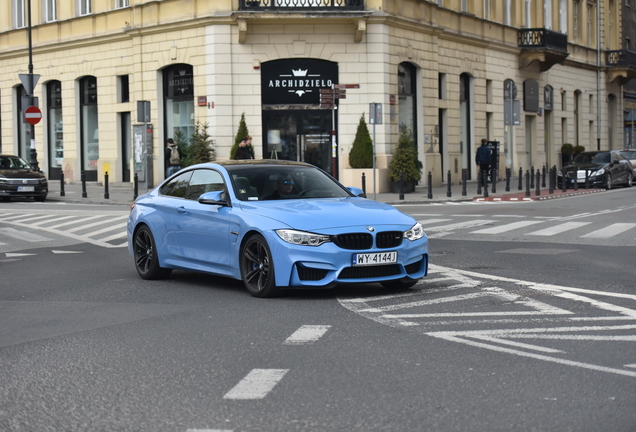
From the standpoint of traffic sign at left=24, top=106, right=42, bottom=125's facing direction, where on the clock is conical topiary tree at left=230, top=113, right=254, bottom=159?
The conical topiary tree is roughly at 10 o'clock from the traffic sign.

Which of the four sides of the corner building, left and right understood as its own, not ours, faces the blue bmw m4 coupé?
front

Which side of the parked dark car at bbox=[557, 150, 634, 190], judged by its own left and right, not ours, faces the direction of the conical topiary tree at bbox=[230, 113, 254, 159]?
front

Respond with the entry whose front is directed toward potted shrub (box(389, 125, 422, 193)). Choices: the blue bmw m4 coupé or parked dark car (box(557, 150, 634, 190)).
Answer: the parked dark car

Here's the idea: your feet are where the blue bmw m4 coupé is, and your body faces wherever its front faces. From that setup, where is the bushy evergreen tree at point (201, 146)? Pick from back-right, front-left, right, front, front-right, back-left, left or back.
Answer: back-left

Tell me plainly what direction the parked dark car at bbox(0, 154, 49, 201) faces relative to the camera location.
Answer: facing the viewer and to the right of the viewer

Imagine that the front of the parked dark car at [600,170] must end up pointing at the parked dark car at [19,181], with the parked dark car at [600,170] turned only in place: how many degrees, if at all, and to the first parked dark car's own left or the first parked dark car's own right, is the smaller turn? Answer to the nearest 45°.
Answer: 0° — it already faces it

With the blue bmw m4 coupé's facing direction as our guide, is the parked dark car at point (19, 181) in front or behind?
behind

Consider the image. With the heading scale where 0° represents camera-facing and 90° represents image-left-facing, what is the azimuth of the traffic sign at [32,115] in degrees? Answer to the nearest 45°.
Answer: approximately 0°

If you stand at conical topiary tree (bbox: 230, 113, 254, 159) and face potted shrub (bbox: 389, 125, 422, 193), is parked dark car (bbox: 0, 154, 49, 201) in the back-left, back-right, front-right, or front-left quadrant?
back-right

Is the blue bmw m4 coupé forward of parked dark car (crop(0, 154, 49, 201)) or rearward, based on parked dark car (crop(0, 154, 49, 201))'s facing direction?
forward

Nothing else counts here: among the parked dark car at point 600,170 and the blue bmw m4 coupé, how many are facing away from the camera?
0

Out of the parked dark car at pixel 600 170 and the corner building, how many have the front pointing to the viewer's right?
0

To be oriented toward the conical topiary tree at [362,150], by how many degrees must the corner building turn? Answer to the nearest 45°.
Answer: approximately 45° to its left

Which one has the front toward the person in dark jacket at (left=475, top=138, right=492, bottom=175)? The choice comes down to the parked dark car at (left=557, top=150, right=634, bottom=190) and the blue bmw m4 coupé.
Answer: the parked dark car
